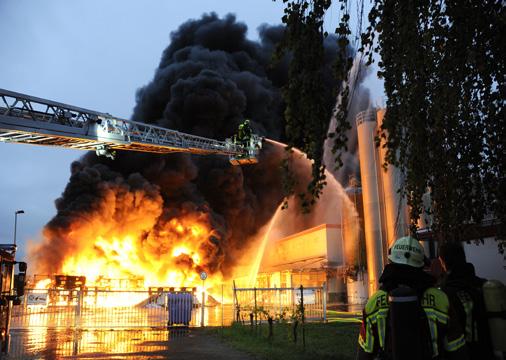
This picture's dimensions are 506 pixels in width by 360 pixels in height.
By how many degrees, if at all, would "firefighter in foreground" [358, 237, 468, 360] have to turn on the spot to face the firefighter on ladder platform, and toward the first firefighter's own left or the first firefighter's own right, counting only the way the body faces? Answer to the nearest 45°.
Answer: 0° — they already face them

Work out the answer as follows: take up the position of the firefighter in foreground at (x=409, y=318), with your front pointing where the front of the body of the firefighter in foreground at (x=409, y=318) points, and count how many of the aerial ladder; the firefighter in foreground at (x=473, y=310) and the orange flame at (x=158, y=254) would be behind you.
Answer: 0

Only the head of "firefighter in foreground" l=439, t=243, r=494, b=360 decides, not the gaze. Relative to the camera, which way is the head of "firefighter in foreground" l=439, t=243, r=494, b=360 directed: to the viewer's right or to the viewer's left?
to the viewer's left

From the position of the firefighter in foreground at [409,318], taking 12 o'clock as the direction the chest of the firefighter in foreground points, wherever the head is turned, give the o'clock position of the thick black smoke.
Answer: The thick black smoke is roughly at 11 o'clock from the firefighter in foreground.

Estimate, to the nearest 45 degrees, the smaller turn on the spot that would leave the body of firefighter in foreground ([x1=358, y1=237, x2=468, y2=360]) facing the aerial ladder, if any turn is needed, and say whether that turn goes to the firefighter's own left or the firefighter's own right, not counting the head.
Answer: approximately 45° to the firefighter's own left

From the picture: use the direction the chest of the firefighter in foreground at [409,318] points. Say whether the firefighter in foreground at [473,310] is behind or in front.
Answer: in front

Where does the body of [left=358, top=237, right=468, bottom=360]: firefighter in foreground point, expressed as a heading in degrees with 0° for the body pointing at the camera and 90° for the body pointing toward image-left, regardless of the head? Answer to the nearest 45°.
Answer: approximately 180°

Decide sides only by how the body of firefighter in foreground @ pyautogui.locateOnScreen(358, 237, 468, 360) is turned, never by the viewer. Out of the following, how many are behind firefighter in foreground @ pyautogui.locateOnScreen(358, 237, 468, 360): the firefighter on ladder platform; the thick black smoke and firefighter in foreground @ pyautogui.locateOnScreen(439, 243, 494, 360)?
0

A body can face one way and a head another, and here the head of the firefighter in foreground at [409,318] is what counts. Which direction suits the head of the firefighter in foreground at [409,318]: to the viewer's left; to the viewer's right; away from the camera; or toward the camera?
away from the camera
